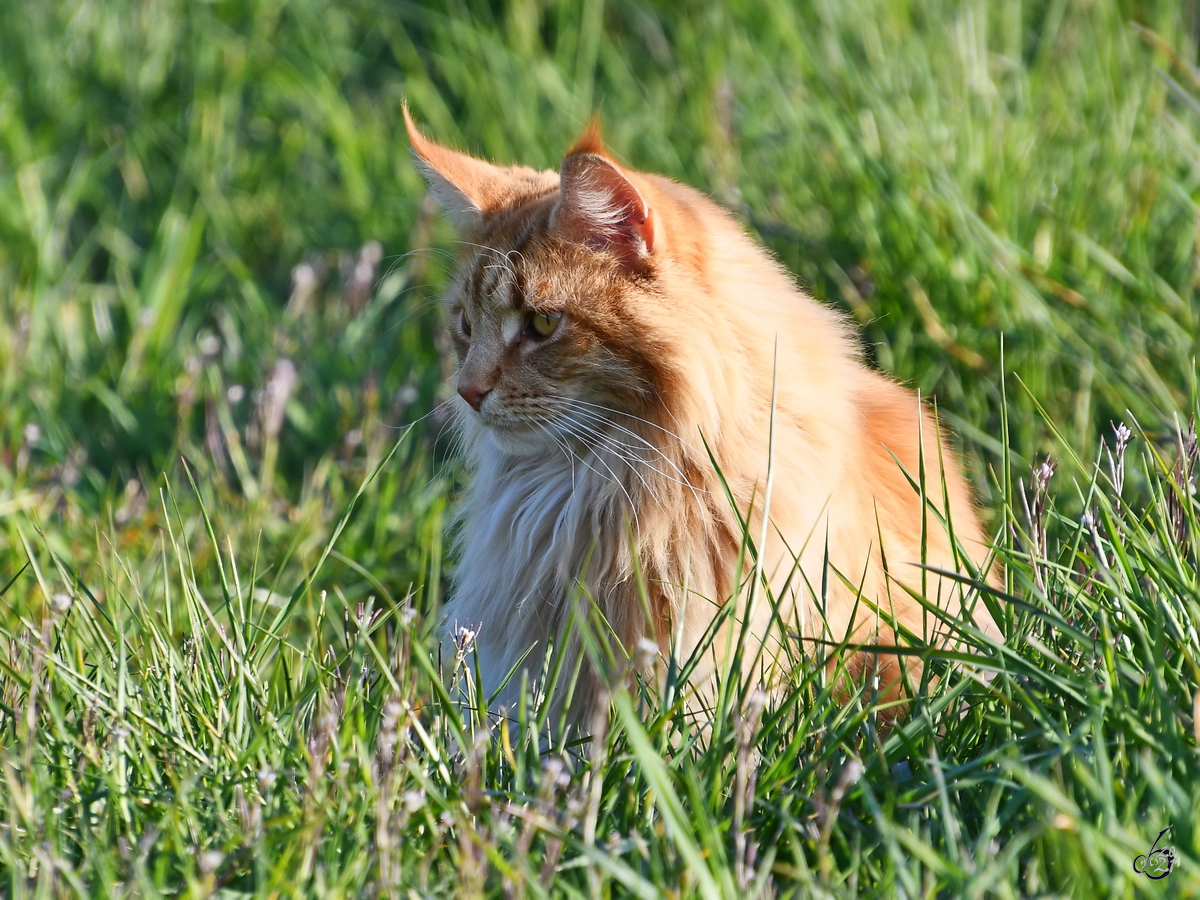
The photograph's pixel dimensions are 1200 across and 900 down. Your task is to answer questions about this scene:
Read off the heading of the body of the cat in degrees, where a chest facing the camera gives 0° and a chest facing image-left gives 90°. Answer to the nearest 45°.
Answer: approximately 45°
